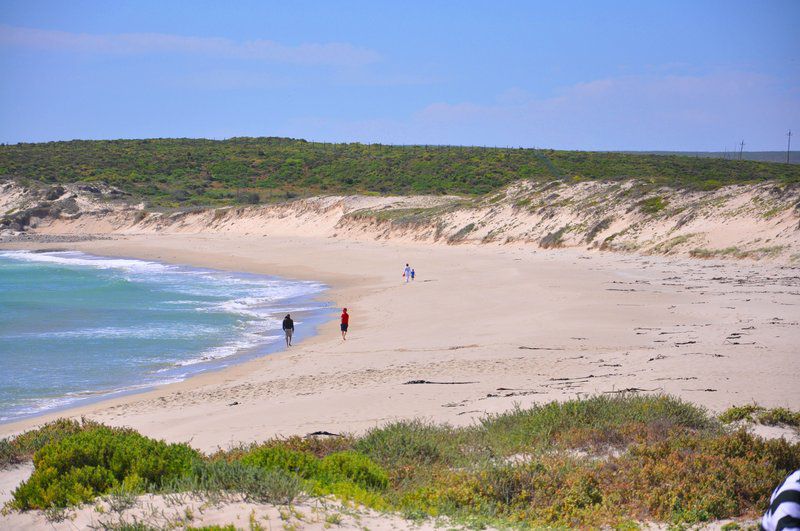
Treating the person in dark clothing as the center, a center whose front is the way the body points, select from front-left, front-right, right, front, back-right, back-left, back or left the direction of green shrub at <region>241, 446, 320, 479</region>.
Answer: back

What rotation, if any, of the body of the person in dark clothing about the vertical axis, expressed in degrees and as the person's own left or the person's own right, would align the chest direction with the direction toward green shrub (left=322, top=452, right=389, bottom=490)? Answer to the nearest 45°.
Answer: approximately 180°

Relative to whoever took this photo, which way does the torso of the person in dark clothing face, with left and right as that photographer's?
facing away from the viewer

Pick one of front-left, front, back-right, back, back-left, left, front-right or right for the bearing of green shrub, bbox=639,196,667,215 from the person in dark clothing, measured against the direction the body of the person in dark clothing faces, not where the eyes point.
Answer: front-right

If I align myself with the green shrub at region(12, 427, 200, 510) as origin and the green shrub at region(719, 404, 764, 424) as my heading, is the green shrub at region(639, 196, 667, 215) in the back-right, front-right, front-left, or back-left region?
front-left

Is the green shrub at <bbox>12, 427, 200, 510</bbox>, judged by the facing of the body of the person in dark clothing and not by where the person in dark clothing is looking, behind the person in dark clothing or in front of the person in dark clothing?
behind
